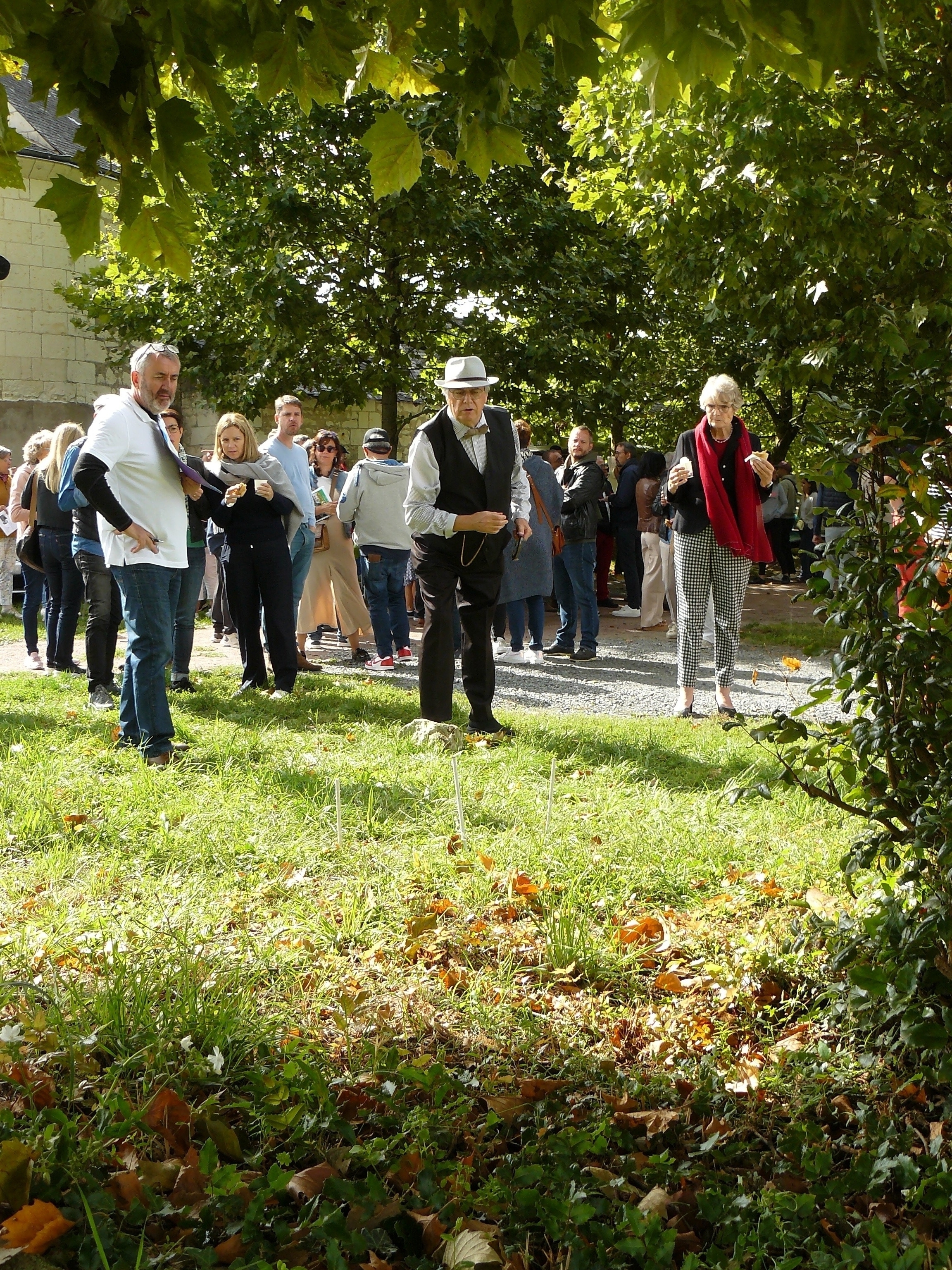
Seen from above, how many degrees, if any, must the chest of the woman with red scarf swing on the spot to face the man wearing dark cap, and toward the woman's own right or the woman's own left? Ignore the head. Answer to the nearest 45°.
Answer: approximately 135° to the woman's own right

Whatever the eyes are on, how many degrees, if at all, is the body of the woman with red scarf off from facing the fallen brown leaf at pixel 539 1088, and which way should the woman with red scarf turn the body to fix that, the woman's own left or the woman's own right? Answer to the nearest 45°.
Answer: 0° — they already face it

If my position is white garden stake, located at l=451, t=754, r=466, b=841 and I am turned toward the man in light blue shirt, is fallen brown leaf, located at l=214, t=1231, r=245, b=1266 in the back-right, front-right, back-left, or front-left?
back-left

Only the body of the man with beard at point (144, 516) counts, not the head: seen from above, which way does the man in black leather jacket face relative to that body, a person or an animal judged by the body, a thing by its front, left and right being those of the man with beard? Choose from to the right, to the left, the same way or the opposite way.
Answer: to the right

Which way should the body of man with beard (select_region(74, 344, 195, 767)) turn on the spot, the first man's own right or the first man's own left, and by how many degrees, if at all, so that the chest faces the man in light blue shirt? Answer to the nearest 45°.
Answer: approximately 135° to the first man's own left

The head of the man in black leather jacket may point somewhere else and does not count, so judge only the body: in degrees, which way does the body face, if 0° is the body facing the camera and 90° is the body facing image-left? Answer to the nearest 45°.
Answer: approximately 45°

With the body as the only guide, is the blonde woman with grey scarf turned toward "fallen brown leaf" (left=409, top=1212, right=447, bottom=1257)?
yes

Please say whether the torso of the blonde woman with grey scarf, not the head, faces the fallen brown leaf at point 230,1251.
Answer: yes

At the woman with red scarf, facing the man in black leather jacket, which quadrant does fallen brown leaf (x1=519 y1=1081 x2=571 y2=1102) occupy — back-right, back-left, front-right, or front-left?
back-left

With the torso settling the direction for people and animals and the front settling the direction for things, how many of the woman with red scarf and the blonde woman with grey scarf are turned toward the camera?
2

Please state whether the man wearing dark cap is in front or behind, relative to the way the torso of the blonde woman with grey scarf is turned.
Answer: behind
